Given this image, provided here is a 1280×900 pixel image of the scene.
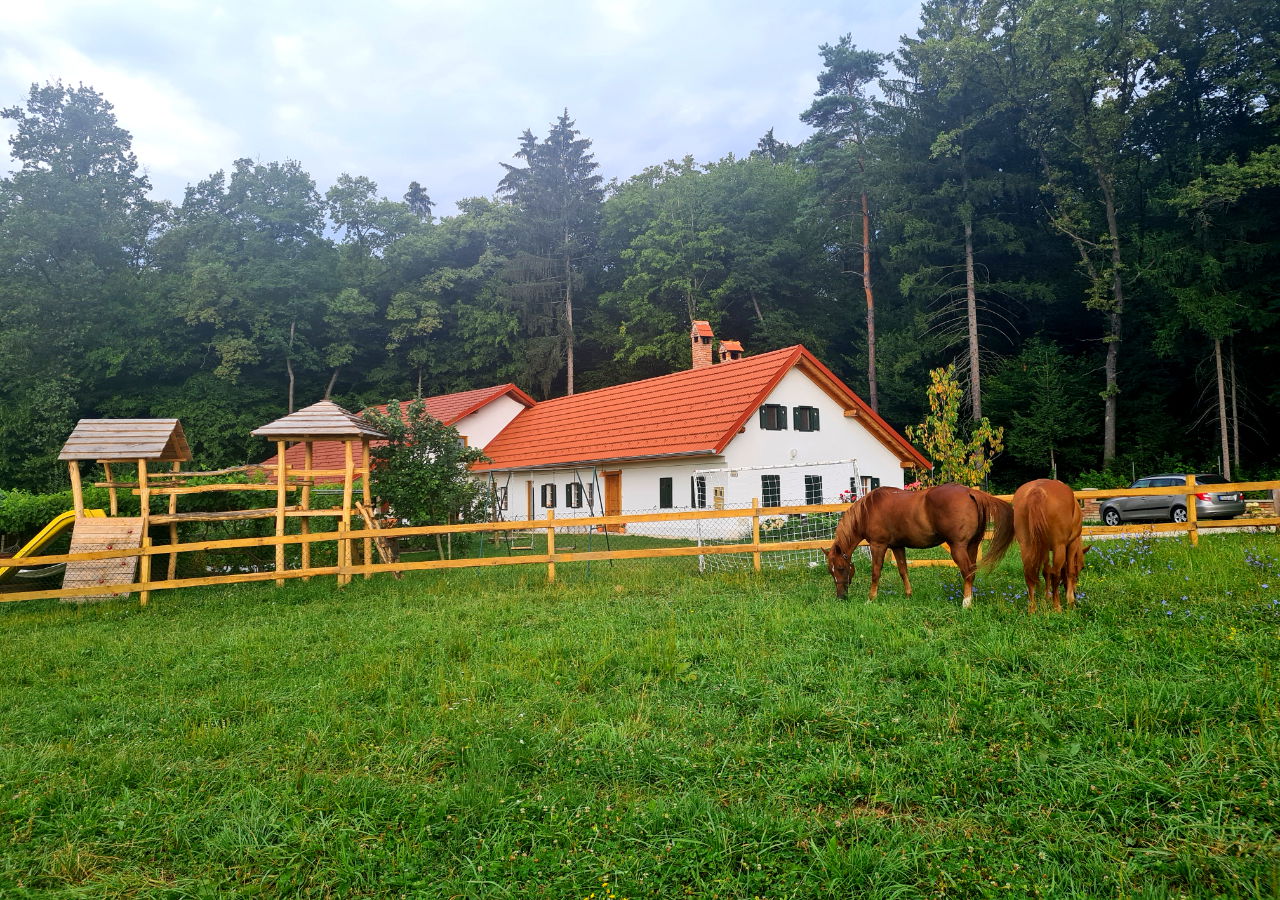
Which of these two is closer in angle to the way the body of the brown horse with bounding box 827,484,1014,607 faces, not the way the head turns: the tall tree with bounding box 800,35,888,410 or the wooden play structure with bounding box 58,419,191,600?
the wooden play structure

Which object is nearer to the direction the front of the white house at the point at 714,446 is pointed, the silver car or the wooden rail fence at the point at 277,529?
the wooden rail fence

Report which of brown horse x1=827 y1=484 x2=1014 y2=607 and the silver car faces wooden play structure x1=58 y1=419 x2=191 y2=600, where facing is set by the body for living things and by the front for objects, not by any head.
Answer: the brown horse

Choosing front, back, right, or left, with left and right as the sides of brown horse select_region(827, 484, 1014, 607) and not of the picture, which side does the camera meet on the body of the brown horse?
left

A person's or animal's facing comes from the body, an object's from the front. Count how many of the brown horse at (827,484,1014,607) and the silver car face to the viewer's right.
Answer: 0

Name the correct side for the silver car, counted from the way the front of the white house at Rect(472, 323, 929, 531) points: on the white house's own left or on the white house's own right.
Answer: on the white house's own left

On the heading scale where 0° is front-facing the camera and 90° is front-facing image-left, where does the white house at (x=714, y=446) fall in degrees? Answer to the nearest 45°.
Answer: approximately 45°

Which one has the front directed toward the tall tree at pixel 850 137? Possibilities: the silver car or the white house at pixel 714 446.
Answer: the silver car

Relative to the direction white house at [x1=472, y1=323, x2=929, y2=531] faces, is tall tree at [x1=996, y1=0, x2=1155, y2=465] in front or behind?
behind

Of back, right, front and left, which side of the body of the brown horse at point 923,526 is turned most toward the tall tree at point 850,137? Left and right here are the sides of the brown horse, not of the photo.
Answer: right

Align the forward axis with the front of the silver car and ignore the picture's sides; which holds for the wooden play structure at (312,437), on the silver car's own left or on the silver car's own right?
on the silver car's own left

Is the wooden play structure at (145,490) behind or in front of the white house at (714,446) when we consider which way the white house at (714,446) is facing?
in front

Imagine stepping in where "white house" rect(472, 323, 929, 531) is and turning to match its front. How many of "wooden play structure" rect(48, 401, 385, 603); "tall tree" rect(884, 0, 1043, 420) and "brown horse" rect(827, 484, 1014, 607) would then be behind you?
1

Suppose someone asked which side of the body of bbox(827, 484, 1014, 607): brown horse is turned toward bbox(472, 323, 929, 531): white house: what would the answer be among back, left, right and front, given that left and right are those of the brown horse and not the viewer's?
right
